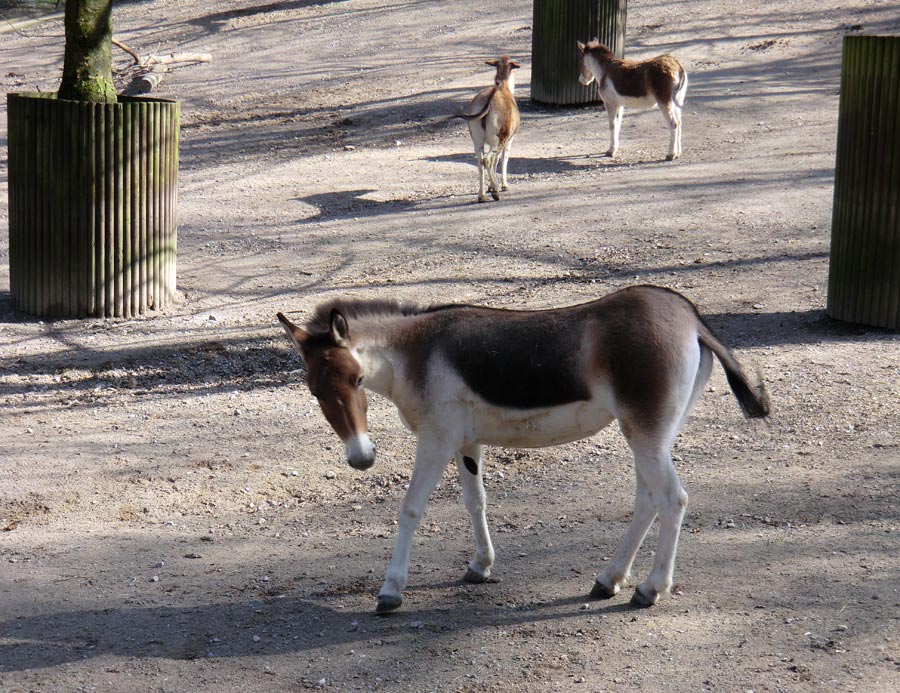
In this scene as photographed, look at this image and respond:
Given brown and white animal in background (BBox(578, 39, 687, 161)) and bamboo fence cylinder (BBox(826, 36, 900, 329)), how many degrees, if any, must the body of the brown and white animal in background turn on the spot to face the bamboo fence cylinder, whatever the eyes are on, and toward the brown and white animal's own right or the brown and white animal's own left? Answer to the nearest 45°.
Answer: approximately 90° to the brown and white animal's own left

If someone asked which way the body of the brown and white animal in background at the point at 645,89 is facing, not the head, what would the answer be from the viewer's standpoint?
to the viewer's left

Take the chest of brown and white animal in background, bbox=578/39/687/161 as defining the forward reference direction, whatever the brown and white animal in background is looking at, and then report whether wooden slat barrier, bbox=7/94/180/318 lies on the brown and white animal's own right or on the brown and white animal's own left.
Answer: on the brown and white animal's own left

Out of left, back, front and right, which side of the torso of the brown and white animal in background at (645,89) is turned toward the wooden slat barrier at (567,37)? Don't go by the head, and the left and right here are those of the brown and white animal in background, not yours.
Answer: right

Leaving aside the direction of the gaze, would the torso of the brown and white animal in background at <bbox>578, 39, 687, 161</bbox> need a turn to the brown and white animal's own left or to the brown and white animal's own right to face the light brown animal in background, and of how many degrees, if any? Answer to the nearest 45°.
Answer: approximately 45° to the brown and white animal's own left

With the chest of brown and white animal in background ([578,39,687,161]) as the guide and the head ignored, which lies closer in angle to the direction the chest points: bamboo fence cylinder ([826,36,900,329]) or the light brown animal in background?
the light brown animal in background
